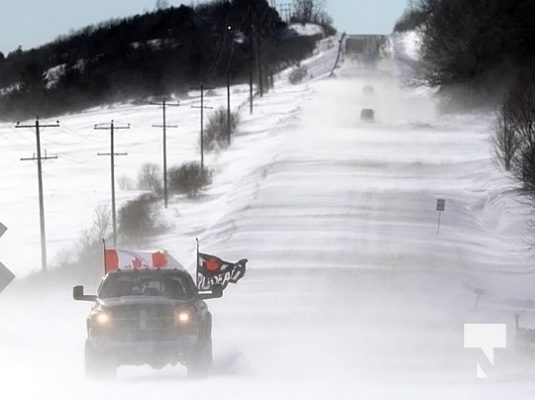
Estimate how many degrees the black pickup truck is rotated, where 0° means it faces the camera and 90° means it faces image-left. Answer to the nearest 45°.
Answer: approximately 0°
